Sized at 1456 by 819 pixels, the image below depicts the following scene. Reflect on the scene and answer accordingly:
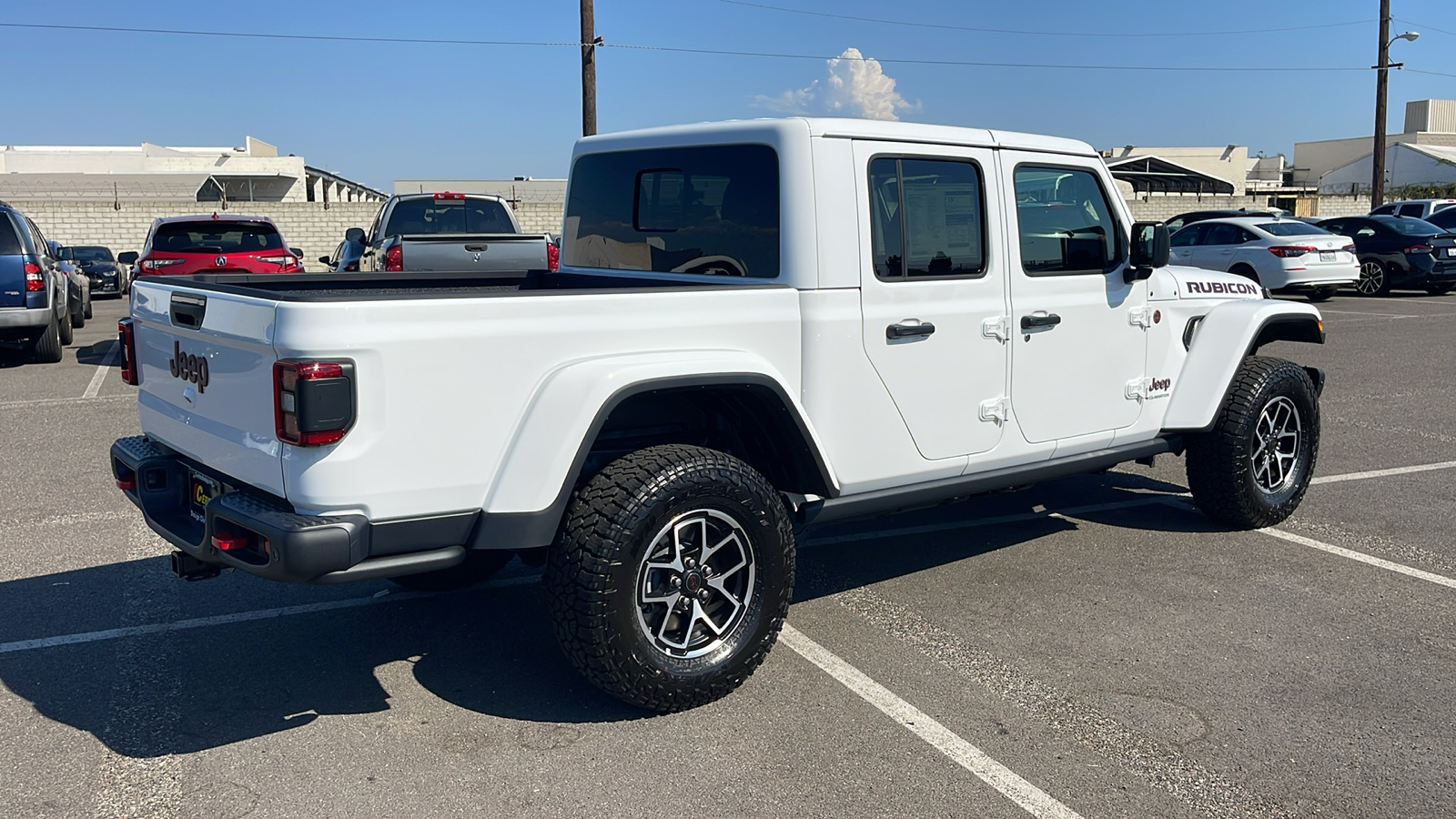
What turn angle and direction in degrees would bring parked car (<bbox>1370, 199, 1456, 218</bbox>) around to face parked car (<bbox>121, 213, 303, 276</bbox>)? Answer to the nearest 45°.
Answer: approximately 90° to its left

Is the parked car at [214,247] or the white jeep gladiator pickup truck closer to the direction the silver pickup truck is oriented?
the parked car

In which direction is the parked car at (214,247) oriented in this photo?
away from the camera

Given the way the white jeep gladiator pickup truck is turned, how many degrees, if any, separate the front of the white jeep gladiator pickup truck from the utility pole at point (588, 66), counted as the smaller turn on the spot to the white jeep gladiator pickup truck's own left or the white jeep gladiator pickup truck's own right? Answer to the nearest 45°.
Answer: approximately 45° to the white jeep gladiator pickup truck's own left

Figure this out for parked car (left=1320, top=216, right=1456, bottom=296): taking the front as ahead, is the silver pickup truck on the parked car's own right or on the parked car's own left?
on the parked car's own left

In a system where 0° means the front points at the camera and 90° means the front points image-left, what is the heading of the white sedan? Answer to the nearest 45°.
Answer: approximately 135°

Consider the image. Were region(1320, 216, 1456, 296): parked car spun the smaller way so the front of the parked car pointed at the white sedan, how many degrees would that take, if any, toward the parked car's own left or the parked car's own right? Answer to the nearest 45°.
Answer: approximately 90° to the parked car's own left

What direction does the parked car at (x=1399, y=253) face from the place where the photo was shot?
facing away from the viewer and to the left of the viewer

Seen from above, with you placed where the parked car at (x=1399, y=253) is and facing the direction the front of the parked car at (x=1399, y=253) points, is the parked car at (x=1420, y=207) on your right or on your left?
on your right

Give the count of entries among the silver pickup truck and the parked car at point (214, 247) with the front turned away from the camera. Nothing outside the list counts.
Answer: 2

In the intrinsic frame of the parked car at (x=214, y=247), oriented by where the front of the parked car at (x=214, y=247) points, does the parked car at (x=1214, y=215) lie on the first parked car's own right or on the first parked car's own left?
on the first parked car's own right

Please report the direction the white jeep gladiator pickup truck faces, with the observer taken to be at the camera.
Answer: facing away from the viewer and to the right of the viewer

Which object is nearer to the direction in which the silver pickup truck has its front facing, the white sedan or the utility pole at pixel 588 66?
the utility pole

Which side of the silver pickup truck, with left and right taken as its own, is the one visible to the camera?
back
